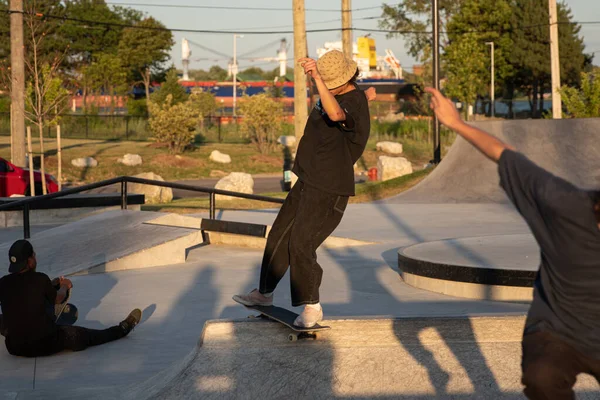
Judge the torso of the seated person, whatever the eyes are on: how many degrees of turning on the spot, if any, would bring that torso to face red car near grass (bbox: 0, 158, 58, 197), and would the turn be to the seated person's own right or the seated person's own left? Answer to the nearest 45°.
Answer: approximately 45° to the seated person's own left

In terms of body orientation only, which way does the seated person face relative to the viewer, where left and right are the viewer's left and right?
facing away from the viewer and to the right of the viewer

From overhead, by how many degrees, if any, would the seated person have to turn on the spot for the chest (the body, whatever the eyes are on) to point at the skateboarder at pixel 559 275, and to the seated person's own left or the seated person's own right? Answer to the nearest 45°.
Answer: approximately 90° to the seated person's own right

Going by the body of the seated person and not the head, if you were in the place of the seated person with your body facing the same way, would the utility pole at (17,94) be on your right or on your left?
on your left

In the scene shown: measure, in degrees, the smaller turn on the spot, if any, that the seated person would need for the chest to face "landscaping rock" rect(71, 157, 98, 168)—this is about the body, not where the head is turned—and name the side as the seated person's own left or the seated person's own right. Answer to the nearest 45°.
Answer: approximately 45° to the seated person's own left

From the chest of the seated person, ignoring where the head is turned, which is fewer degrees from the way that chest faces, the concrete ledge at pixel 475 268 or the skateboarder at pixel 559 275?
the concrete ledge

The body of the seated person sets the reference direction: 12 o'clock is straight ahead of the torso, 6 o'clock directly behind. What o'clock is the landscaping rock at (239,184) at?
The landscaping rock is roughly at 11 o'clock from the seated person.

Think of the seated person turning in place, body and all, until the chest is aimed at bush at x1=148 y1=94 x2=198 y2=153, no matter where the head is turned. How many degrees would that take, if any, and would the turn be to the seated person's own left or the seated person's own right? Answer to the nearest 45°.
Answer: approximately 45° to the seated person's own left

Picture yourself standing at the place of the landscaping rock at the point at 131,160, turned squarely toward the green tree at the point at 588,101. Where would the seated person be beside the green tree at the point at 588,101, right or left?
right

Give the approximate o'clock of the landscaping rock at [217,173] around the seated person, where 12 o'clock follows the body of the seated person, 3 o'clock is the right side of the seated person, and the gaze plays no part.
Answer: The landscaping rock is roughly at 11 o'clock from the seated person.
